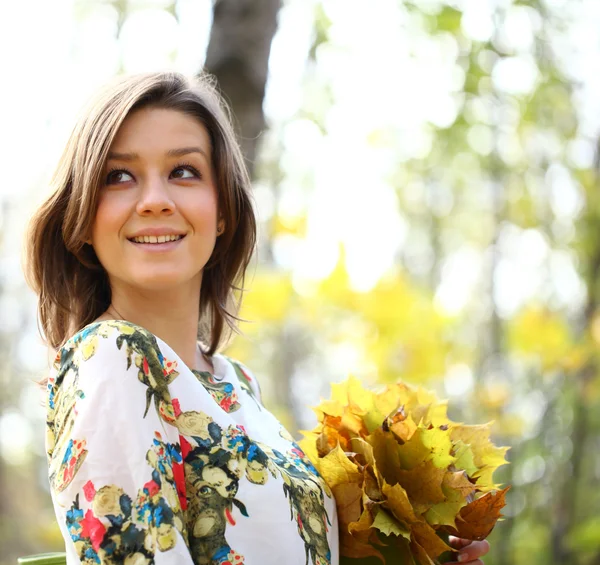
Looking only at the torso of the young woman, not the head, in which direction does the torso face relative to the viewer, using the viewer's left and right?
facing the viewer and to the right of the viewer

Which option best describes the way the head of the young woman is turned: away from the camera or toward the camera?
toward the camera

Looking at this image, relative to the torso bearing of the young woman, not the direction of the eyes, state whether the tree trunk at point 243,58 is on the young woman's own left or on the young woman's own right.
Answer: on the young woman's own left
